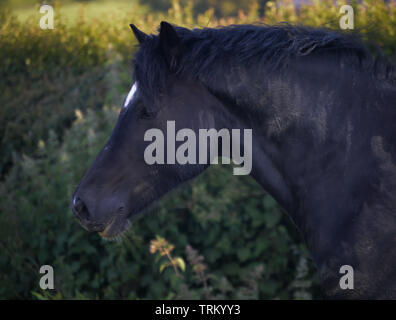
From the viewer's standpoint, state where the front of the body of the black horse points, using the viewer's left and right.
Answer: facing to the left of the viewer

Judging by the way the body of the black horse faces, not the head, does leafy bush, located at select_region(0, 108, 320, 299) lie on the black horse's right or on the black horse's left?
on the black horse's right
